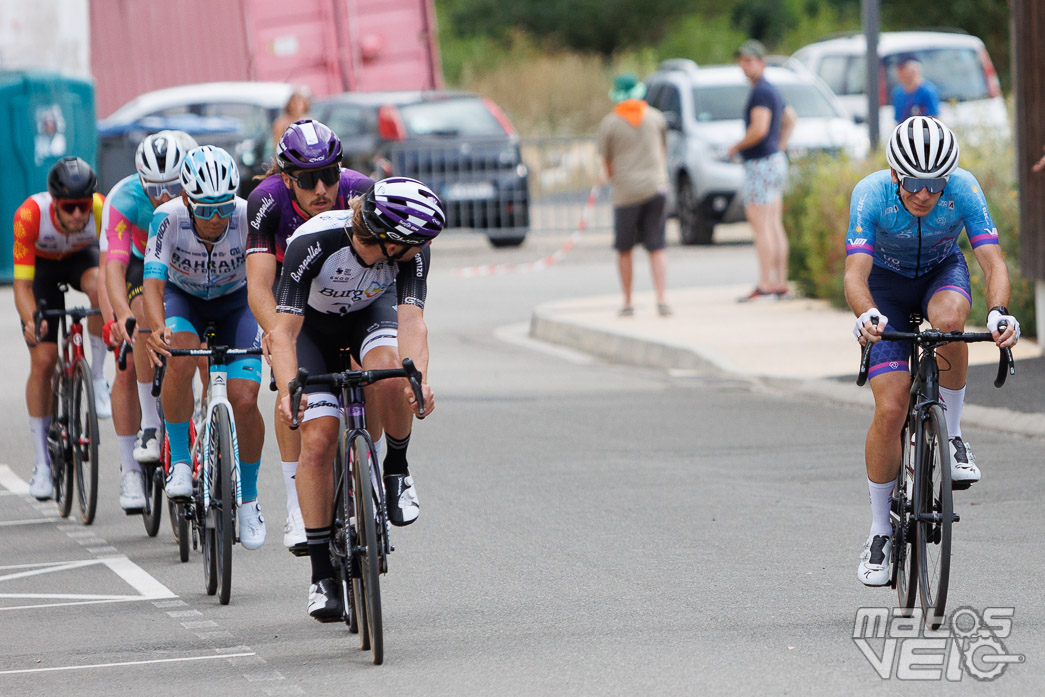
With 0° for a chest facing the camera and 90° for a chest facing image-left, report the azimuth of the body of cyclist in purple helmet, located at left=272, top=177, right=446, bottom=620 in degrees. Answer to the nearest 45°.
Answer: approximately 0°

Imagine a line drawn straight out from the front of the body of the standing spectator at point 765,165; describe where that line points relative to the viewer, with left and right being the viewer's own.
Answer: facing to the left of the viewer

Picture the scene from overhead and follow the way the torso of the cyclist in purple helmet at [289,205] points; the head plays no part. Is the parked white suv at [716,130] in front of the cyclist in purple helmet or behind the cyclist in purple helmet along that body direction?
behind

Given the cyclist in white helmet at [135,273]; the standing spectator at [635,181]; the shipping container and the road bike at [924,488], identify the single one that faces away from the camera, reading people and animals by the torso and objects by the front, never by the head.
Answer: the standing spectator

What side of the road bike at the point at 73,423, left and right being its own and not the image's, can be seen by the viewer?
front

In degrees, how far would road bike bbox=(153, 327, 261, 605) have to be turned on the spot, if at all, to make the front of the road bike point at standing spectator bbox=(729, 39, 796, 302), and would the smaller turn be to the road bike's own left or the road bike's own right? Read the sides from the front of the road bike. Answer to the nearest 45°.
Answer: approximately 135° to the road bike's own left

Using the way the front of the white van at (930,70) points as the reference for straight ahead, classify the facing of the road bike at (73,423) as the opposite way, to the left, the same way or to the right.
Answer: the opposite way

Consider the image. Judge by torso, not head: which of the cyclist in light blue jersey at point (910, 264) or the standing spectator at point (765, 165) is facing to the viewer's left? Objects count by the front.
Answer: the standing spectator

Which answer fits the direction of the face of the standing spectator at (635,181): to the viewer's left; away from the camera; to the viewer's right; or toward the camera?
away from the camera

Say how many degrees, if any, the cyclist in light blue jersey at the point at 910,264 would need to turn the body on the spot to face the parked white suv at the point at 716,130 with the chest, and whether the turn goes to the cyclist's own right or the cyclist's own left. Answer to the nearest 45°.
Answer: approximately 180°

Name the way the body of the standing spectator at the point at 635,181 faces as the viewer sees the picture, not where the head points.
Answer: away from the camera
